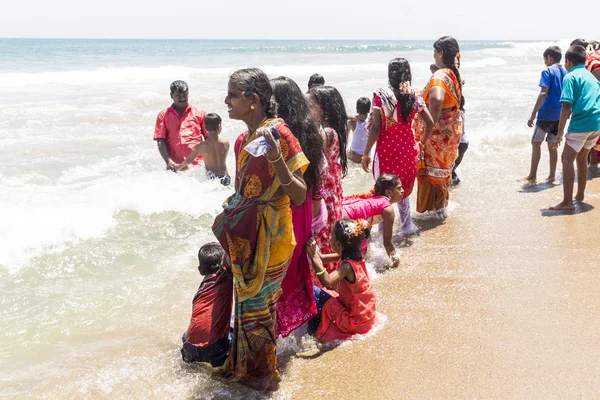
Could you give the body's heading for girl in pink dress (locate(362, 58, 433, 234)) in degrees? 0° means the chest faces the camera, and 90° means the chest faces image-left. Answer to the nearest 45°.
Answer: approximately 180°

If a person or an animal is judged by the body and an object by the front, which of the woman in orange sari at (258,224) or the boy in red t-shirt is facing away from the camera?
the boy in red t-shirt

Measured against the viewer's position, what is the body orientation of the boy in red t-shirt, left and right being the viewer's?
facing away from the viewer

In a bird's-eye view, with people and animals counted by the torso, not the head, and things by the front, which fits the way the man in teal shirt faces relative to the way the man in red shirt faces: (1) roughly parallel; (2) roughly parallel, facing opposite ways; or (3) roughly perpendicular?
roughly parallel, facing opposite ways

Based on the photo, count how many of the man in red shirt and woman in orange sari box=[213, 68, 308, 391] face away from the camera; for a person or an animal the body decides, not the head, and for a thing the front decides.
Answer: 0

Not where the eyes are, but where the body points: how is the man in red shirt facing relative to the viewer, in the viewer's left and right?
facing the viewer

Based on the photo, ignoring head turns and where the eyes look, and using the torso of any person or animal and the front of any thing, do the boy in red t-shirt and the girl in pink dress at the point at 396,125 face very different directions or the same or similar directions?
same or similar directions

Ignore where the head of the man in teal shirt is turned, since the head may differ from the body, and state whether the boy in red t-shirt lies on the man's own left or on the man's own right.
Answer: on the man's own left

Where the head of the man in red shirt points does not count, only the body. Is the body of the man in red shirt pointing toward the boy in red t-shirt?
yes

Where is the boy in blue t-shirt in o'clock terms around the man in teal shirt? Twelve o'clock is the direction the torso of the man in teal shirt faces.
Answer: The boy in blue t-shirt is roughly at 1 o'clock from the man in teal shirt.

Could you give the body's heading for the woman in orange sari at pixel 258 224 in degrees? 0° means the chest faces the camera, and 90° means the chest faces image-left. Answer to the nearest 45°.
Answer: approximately 90°

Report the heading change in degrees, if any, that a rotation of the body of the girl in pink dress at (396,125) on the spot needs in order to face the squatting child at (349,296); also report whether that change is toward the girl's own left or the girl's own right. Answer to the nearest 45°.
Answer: approximately 180°

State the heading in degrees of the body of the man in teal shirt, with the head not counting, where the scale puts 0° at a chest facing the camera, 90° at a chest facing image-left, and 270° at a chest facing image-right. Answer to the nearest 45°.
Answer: approximately 135°
